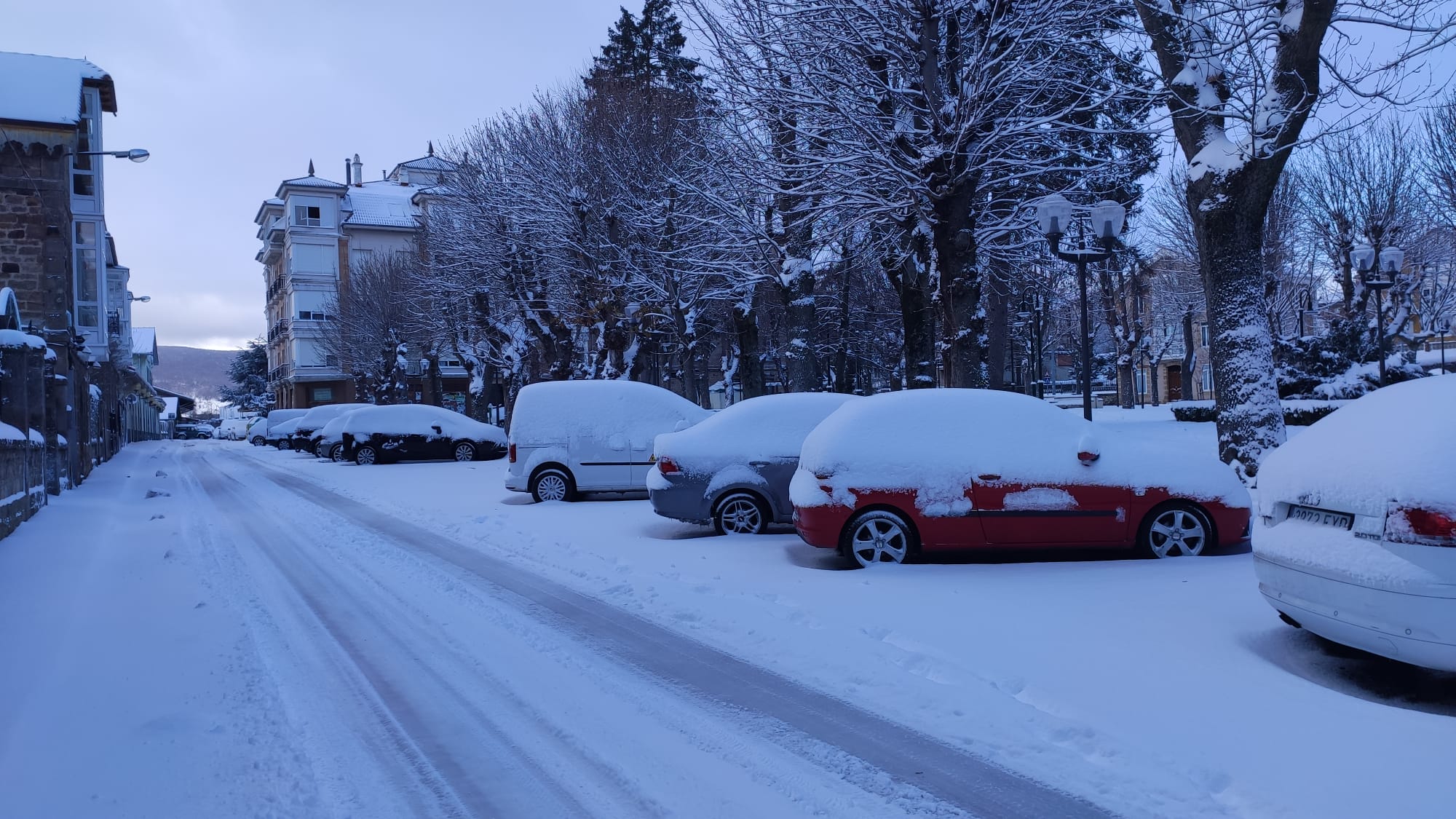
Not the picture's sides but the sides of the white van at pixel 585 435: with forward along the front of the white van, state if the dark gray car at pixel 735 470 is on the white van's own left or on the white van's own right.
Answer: on the white van's own right

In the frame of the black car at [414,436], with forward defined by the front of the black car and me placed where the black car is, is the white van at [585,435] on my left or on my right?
on my right

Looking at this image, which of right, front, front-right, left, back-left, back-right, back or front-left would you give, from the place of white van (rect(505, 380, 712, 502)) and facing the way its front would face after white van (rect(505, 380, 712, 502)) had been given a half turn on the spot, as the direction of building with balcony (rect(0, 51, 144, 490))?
front-right

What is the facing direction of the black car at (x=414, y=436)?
to the viewer's right

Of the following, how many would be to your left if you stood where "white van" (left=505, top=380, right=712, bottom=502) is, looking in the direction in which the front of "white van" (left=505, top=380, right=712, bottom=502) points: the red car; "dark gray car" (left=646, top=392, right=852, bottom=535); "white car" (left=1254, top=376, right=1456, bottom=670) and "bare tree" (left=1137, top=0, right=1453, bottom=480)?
0

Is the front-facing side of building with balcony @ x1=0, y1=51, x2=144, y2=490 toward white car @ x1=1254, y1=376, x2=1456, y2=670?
no

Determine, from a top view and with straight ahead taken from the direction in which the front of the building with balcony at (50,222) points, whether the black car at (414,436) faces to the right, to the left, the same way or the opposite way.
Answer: the same way

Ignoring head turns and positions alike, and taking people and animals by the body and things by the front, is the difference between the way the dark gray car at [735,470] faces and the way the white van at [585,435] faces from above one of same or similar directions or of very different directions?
same or similar directions

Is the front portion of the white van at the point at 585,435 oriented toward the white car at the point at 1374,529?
no

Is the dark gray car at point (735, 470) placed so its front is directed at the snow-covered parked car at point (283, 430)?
no

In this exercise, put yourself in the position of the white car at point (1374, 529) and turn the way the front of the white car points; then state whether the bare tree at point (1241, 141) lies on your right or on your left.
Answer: on your left

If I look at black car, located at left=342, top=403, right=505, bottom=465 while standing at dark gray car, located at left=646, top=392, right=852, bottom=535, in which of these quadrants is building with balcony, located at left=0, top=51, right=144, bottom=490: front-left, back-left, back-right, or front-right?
front-left

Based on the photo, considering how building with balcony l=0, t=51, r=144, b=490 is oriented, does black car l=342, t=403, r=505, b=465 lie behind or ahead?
ahead

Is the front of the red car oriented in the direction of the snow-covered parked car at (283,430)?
no

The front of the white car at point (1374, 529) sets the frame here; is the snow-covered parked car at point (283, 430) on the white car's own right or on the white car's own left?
on the white car's own left

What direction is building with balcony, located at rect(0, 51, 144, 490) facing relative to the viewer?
to the viewer's right

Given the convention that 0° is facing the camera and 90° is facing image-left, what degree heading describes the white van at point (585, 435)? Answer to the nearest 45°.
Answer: approximately 270°

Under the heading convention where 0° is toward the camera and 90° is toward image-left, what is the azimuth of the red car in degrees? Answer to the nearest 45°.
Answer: approximately 270°
